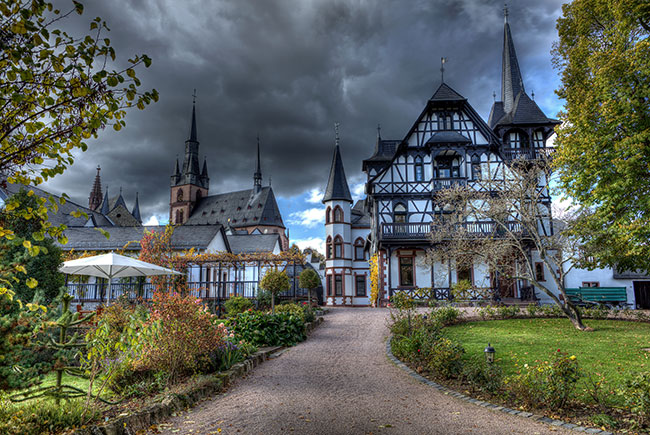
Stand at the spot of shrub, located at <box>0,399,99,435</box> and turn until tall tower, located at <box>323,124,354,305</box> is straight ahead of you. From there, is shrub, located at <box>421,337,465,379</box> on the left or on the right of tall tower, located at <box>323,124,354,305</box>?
right

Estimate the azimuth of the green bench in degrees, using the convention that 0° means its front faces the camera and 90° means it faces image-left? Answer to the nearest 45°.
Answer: approximately 0°

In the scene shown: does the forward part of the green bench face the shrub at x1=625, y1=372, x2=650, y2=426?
yes

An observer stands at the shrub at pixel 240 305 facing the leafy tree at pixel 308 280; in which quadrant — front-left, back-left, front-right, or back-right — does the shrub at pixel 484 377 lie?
back-right

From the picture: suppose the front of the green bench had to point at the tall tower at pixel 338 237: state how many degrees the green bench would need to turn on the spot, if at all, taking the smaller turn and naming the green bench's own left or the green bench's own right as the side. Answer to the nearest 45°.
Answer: approximately 90° to the green bench's own right
